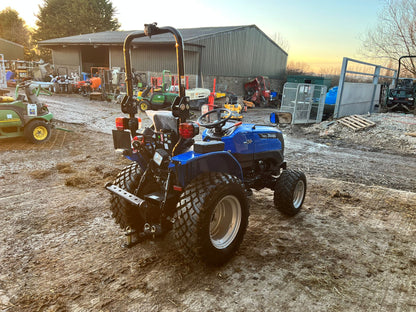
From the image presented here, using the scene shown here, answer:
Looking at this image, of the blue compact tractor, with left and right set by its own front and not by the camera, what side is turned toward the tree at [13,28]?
left

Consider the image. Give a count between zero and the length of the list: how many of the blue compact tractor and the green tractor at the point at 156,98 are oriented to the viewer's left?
1

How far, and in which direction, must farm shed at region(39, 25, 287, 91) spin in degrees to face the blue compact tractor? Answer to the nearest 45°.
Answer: approximately 45° to its left

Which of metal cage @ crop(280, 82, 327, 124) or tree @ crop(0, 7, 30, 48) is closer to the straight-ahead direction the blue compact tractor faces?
the metal cage

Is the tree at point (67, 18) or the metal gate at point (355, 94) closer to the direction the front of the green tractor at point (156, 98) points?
the tree

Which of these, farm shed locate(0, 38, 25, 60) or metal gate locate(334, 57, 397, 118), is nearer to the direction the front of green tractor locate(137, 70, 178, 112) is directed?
the farm shed

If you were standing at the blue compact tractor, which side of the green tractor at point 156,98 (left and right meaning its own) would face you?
left

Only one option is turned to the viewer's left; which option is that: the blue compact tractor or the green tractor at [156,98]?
the green tractor

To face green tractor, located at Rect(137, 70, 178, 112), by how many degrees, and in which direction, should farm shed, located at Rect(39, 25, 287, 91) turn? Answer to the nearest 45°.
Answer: approximately 45° to its left

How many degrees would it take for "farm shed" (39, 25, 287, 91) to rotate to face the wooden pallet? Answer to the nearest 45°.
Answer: approximately 45° to its left

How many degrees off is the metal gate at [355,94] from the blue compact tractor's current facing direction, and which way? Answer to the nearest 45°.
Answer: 0° — it already faces it

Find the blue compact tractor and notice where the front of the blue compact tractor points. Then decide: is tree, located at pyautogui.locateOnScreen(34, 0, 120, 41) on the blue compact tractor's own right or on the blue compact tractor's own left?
on the blue compact tractor's own left

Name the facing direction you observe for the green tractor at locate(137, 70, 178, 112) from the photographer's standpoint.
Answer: facing to the left of the viewer
